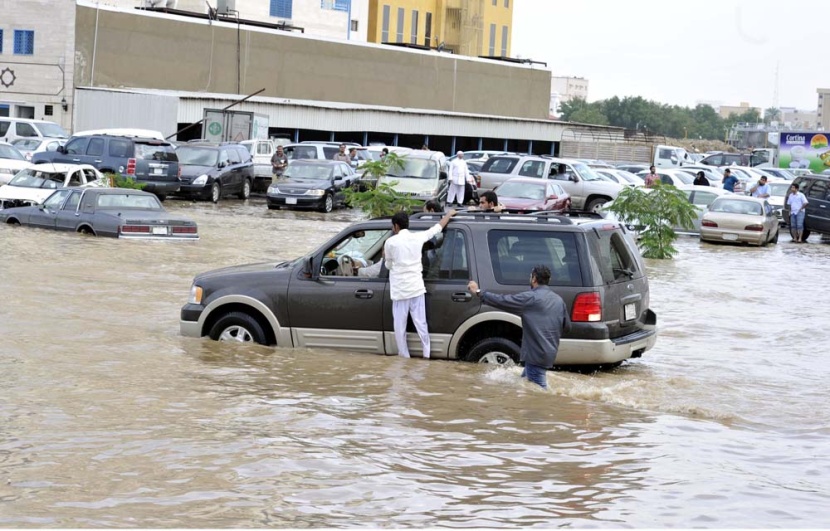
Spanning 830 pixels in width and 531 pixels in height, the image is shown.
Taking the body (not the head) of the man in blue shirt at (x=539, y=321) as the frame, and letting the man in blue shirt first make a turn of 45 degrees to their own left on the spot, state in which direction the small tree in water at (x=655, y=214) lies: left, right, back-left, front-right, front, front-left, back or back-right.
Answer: right

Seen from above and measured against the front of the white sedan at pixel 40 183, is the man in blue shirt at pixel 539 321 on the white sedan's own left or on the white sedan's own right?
on the white sedan's own left

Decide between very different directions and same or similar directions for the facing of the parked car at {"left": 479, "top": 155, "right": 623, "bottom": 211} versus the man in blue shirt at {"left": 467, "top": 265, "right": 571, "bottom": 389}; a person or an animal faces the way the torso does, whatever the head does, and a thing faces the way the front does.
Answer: very different directions

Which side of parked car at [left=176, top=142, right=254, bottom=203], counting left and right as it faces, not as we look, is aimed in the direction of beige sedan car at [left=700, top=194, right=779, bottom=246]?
left

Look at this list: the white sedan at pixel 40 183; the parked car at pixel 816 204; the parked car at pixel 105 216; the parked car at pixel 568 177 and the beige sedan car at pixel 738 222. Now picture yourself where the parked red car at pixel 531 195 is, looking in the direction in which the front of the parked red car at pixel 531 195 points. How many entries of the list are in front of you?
2

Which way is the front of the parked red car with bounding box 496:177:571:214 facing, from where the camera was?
facing the viewer and to the left of the viewer

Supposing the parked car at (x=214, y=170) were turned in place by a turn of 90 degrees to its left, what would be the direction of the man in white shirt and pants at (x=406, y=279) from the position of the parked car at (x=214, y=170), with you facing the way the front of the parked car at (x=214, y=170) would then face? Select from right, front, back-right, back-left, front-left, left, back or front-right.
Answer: front-right

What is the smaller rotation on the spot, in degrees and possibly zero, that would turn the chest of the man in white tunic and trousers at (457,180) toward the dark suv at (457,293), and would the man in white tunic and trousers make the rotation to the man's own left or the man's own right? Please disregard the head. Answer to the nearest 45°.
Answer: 0° — they already face it

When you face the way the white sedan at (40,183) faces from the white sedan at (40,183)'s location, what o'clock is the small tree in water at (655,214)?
The small tree in water is roughly at 8 o'clock from the white sedan.

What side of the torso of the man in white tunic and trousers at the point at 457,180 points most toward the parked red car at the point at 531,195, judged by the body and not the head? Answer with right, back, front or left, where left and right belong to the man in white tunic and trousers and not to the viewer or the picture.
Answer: left

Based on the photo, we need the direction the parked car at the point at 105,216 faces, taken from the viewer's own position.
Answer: facing away from the viewer and to the left of the viewer

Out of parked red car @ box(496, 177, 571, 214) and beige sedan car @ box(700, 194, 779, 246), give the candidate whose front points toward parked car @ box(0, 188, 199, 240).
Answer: parked red car @ box(496, 177, 571, 214)

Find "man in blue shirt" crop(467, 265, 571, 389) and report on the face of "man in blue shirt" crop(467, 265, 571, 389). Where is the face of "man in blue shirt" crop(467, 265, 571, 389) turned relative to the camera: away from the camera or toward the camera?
away from the camera
